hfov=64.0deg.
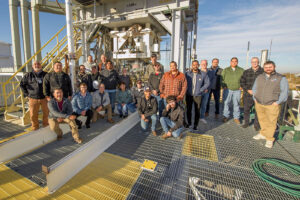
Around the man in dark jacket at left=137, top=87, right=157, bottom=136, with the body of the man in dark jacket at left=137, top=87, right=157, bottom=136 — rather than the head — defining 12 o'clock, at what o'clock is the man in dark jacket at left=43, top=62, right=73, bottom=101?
the man in dark jacket at left=43, top=62, right=73, bottom=101 is roughly at 3 o'clock from the man in dark jacket at left=137, top=87, right=157, bottom=136.

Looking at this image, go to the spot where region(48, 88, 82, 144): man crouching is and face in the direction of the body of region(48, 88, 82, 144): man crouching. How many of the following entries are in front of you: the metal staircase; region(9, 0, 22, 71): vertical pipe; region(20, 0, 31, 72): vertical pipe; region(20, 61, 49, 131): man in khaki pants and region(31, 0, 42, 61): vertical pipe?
0

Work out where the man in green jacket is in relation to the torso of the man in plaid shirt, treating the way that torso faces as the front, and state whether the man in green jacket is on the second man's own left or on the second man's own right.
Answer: on the second man's own left

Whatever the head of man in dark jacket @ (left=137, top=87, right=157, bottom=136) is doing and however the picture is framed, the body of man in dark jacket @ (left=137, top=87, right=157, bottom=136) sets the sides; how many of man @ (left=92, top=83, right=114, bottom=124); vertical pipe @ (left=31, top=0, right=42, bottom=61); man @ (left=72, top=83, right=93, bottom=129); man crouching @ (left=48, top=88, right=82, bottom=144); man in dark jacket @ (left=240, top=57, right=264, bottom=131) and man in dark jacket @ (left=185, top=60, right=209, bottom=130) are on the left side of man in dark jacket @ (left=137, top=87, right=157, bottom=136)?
2

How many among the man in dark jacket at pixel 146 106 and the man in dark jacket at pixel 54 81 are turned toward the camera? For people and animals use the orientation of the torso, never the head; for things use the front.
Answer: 2

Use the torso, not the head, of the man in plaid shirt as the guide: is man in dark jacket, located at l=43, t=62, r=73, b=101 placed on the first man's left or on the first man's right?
on the first man's right

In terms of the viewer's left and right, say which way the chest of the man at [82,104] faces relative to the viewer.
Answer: facing the viewer

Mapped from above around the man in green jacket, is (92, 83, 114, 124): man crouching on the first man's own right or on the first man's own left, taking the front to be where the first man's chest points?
on the first man's own right

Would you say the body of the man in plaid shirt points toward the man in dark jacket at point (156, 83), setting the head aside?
no

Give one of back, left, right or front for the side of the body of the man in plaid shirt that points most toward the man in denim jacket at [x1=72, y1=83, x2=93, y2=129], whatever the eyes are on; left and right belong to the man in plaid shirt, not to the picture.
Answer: right

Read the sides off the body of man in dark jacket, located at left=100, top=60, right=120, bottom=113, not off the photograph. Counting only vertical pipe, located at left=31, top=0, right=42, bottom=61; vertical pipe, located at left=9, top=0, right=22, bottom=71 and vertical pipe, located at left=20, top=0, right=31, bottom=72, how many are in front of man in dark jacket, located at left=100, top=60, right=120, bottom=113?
0

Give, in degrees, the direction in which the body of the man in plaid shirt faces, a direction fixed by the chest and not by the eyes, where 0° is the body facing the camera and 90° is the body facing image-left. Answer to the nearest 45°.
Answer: approximately 0°

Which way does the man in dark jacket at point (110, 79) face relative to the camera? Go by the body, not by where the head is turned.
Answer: toward the camera

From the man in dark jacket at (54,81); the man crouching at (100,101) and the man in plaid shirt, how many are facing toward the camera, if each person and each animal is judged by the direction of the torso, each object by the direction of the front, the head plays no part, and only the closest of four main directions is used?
3

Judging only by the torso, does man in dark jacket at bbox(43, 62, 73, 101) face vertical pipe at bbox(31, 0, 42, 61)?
no

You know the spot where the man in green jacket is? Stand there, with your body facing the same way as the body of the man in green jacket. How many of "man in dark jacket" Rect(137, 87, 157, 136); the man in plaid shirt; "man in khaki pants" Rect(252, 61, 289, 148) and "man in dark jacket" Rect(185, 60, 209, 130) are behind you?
0

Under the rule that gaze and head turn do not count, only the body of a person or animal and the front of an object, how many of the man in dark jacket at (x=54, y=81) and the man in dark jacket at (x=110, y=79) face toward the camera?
2

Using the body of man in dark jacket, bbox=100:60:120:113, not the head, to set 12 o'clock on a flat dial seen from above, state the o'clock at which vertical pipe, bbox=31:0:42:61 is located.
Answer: The vertical pipe is roughly at 5 o'clock from the man in dark jacket.
